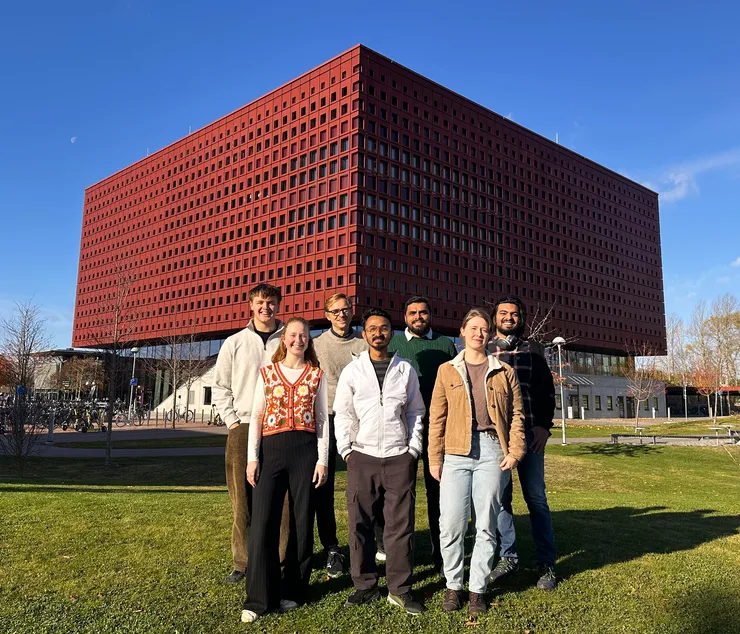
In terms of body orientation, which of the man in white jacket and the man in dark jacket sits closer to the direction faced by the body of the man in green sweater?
the man in white jacket

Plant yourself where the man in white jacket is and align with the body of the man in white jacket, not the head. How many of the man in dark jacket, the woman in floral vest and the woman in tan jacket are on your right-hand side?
1

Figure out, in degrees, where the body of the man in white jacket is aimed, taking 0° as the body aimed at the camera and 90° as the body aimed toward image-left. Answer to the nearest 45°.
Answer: approximately 0°

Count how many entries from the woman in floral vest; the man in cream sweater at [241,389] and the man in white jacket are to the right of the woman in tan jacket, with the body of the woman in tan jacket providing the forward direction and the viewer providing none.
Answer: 3

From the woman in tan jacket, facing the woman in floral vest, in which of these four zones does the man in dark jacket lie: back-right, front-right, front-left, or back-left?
back-right

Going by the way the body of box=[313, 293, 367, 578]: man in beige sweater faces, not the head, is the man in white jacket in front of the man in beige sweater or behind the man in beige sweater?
in front

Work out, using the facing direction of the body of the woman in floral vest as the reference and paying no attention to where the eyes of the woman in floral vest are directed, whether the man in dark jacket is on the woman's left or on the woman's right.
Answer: on the woman's left

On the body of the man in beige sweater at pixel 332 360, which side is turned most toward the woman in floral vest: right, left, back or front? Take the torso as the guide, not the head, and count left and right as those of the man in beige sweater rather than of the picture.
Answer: front

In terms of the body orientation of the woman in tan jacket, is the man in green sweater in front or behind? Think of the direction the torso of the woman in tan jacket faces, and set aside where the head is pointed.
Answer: behind

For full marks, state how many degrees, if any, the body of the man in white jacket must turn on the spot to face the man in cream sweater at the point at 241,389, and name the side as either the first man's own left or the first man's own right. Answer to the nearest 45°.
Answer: approximately 90° to the first man's own right

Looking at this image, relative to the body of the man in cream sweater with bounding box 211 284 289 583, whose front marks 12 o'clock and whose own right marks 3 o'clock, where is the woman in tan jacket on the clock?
The woman in tan jacket is roughly at 10 o'clock from the man in cream sweater.
